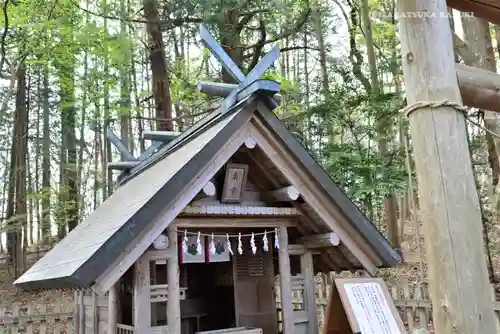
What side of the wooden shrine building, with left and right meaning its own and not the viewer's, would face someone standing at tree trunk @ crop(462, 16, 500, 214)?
left

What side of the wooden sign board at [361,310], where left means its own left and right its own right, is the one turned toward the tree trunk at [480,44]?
left

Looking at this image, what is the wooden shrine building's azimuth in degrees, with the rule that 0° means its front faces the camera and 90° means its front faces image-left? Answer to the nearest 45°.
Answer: approximately 315°

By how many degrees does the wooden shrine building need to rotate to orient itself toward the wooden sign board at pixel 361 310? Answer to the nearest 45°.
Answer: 0° — it already faces it

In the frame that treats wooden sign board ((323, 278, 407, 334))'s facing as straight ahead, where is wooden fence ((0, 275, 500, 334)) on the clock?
The wooden fence is roughly at 7 o'clock from the wooden sign board.

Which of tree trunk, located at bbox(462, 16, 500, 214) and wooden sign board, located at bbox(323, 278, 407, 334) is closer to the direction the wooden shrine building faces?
the wooden sign board
